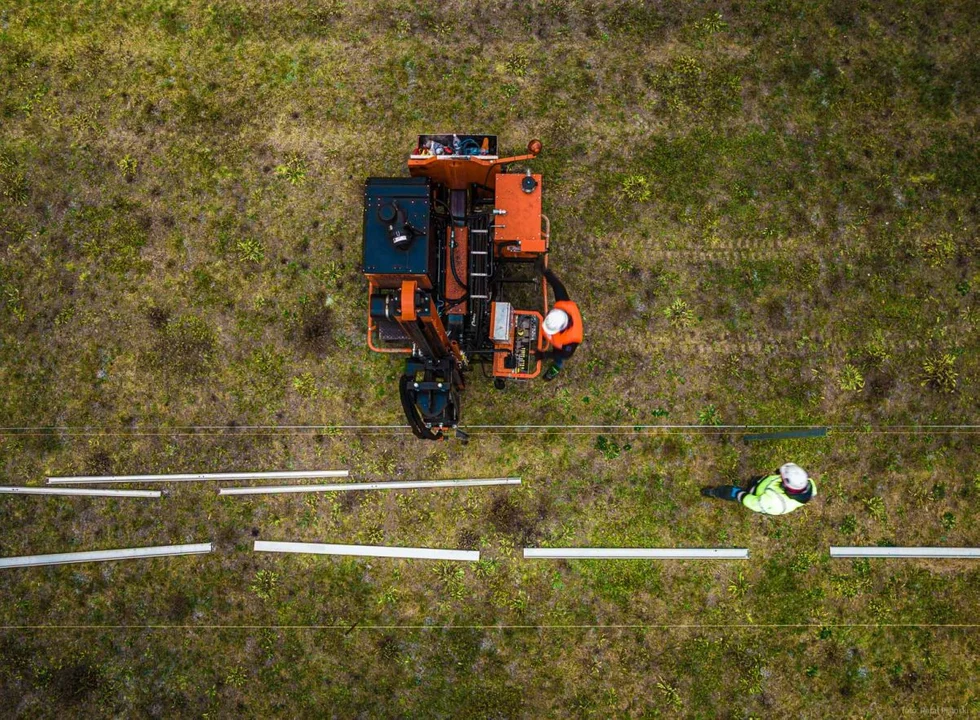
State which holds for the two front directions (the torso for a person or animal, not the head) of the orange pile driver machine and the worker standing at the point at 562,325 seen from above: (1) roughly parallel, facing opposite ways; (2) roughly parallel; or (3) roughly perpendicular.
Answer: roughly perpendicular

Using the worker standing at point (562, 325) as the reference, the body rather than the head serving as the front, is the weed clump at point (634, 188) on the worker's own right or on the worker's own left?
on the worker's own right

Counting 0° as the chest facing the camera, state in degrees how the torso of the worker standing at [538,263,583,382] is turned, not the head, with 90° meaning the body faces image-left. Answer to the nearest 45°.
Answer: approximately 90°

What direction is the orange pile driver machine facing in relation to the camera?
toward the camera

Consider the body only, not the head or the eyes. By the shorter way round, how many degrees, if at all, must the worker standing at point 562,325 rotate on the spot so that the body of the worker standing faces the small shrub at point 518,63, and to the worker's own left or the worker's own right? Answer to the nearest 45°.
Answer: approximately 90° to the worker's own right

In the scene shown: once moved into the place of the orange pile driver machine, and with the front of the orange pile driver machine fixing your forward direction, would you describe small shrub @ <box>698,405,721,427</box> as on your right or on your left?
on your left

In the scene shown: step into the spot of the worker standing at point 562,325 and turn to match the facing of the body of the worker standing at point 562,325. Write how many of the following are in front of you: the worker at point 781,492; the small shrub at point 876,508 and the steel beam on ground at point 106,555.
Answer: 1

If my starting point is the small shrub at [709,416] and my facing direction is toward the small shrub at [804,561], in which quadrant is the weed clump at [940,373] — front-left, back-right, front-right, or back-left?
front-left

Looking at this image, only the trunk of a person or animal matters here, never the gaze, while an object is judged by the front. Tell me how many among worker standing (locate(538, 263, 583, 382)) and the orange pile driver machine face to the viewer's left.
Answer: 1

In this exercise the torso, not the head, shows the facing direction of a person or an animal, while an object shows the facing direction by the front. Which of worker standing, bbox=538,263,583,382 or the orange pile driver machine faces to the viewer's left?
the worker standing
